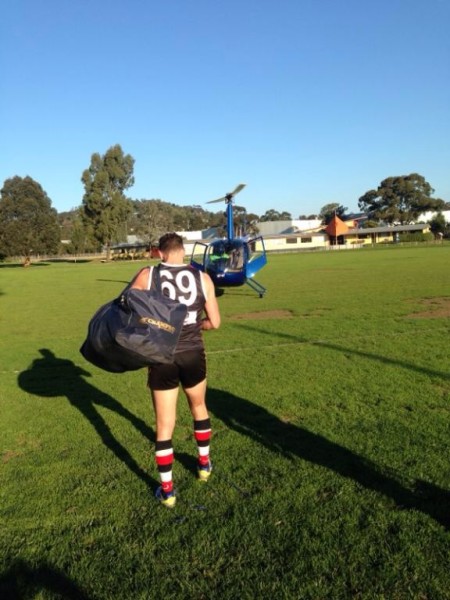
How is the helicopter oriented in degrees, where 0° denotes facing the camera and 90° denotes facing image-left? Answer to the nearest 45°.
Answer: approximately 0°
